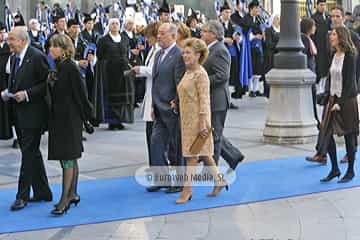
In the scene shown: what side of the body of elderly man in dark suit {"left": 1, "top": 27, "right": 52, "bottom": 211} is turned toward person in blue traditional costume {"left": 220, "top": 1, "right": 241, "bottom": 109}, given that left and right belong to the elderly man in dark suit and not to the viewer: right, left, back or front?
back

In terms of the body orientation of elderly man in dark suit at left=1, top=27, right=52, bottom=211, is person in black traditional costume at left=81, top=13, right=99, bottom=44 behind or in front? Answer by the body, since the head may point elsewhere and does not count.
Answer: behind

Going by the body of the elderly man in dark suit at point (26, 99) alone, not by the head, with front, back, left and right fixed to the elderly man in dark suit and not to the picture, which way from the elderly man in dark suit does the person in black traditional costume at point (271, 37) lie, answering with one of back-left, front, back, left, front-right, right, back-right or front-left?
back

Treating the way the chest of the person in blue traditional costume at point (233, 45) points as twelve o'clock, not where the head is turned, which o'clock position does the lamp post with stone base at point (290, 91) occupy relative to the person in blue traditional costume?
The lamp post with stone base is roughly at 10 o'clock from the person in blue traditional costume.

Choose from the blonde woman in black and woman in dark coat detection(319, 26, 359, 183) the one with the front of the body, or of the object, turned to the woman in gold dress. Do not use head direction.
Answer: the woman in dark coat
